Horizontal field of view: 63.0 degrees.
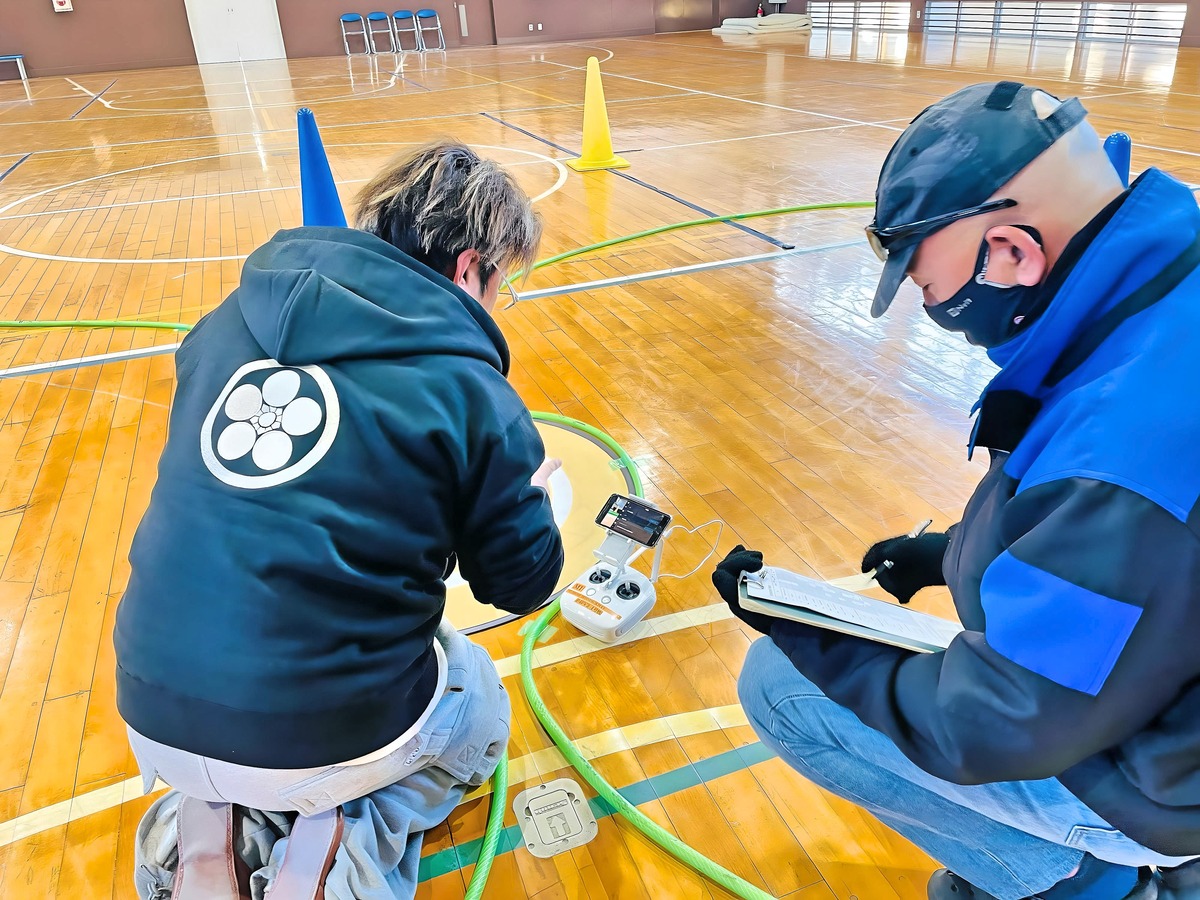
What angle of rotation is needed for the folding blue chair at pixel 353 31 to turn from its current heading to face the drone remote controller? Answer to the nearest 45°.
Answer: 0° — it already faces it

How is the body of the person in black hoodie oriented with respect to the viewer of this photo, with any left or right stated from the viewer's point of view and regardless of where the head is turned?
facing away from the viewer and to the right of the viewer

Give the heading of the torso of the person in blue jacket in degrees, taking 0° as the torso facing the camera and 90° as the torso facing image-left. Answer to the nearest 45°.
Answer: approximately 90°

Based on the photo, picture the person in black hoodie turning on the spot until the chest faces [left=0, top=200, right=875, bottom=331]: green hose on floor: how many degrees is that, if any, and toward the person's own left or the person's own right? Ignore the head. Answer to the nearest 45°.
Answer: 0° — they already face it

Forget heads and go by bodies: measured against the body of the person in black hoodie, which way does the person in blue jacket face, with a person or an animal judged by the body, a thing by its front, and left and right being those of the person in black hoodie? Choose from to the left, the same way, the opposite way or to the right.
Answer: to the left

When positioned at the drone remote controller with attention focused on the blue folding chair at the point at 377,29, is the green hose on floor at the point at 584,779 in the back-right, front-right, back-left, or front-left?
back-left

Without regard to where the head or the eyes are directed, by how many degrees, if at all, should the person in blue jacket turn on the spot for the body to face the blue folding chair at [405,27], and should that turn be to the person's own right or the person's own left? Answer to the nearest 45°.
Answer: approximately 45° to the person's own right

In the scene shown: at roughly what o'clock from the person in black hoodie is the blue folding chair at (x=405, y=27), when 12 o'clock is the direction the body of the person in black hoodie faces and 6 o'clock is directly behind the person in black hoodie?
The blue folding chair is roughly at 11 o'clock from the person in black hoodie.

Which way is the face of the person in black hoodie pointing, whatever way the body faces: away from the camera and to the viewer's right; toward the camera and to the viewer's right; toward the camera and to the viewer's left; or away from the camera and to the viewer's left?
away from the camera and to the viewer's right
